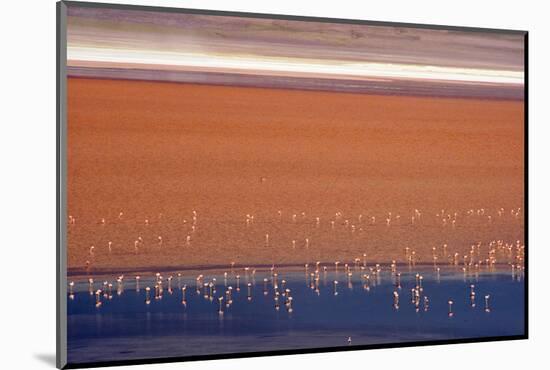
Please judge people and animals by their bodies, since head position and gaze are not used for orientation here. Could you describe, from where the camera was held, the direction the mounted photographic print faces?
facing the viewer and to the right of the viewer
